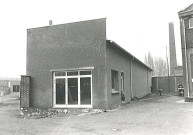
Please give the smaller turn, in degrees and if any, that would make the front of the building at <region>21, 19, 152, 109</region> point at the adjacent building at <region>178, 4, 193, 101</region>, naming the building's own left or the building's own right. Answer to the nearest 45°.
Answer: approximately 135° to the building's own left

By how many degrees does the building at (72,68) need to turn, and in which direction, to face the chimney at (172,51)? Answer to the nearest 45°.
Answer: approximately 180°

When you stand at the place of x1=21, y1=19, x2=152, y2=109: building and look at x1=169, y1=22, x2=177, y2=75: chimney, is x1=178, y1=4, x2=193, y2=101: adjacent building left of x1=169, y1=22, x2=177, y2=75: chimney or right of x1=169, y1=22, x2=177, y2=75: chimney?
right

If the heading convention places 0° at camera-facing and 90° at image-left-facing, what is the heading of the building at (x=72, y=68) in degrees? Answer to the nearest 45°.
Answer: approximately 45°
